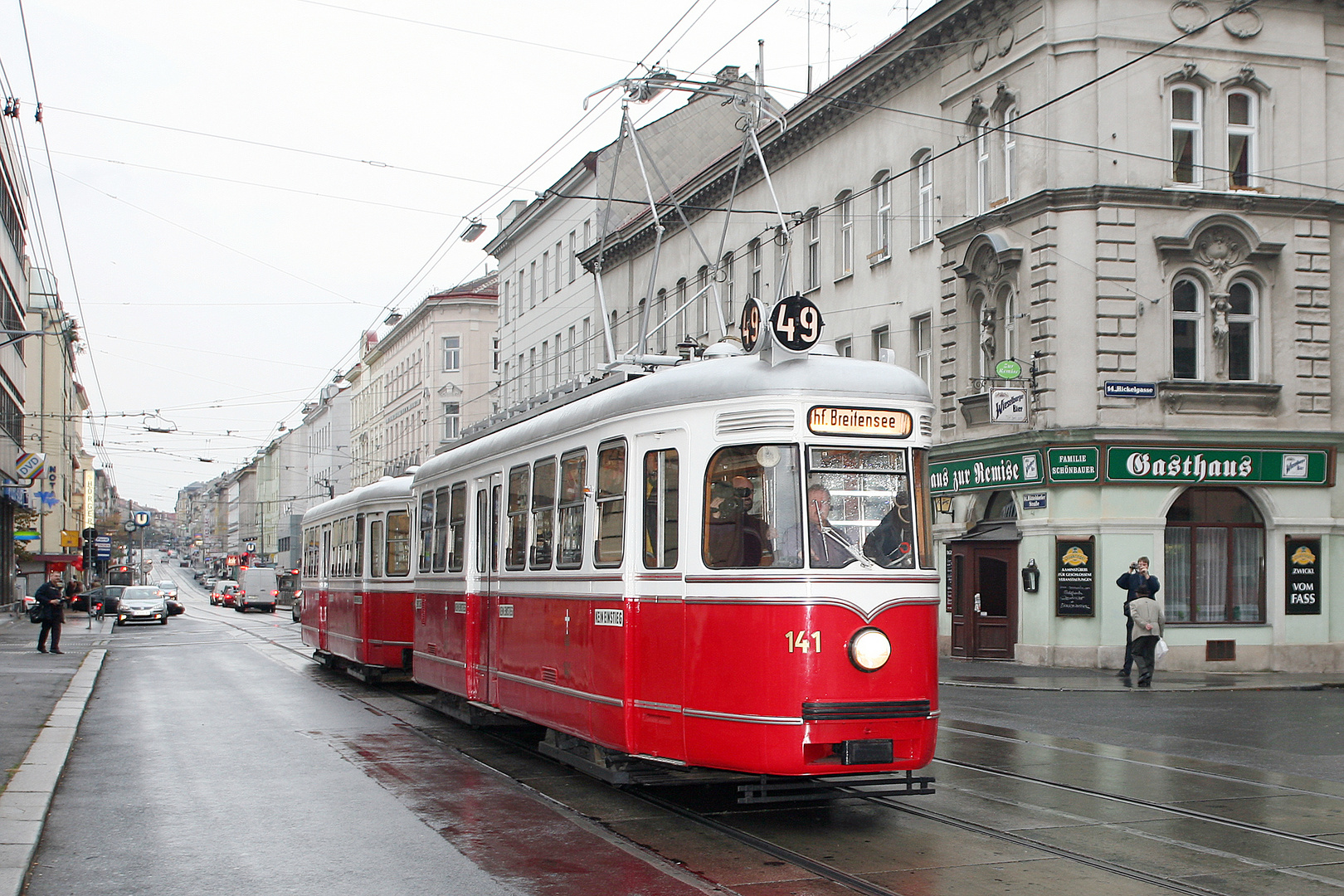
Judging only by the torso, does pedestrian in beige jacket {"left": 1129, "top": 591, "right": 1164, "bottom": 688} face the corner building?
yes

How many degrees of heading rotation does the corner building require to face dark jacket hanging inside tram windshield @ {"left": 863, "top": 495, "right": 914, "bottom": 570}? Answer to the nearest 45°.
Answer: approximately 45° to its left

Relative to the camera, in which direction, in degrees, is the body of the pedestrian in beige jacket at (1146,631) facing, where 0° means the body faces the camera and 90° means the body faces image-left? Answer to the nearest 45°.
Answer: approximately 180°

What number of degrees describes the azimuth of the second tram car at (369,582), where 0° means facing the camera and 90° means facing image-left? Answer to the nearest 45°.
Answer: approximately 315°

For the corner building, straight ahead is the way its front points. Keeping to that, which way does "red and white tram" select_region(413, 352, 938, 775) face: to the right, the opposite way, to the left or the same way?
to the left

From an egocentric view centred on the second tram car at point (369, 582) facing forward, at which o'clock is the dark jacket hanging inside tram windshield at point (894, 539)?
The dark jacket hanging inside tram windshield is roughly at 1 o'clock from the second tram car.

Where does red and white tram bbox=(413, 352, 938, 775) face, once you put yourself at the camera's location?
facing the viewer and to the right of the viewer

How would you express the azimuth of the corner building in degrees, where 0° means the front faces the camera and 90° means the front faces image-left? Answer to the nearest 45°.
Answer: approximately 45°
